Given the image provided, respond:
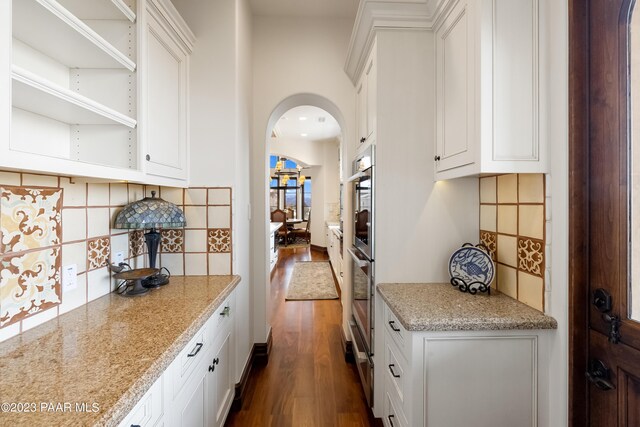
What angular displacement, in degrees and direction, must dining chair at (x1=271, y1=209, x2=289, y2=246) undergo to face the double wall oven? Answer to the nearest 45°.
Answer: approximately 135° to its right

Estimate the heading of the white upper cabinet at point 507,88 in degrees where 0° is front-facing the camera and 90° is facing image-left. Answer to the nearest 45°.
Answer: approximately 90°

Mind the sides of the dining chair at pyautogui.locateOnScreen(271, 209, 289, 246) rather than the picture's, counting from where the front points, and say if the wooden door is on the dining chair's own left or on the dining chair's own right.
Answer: on the dining chair's own right

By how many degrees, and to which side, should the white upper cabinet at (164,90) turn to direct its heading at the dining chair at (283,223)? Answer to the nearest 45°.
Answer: approximately 90° to its left

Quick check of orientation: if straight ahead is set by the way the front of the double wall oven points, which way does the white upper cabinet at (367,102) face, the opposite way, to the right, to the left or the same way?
the same way

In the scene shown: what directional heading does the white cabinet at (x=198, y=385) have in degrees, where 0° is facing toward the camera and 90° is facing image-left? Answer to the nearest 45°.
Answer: approximately 270°

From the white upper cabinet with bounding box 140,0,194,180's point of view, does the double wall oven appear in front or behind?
in front

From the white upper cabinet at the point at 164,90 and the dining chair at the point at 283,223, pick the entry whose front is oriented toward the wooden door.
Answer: the white upper cabinet

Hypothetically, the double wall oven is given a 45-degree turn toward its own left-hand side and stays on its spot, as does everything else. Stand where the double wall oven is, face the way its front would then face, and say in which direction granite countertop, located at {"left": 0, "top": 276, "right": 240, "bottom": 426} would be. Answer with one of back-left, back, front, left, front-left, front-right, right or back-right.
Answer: front

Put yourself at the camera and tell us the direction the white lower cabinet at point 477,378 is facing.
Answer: facing to the left of the viewer

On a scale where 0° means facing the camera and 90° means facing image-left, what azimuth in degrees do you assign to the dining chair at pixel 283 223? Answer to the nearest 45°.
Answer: approximately 225°

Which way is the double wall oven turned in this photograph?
to the viewer's left

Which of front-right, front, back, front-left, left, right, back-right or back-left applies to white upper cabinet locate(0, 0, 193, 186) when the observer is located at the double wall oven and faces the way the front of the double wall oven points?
front-left

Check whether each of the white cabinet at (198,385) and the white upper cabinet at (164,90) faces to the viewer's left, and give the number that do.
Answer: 0

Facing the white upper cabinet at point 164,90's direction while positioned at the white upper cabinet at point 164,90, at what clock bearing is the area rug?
The area rug is roughly at 9 o'clock from the white upper cabinet.

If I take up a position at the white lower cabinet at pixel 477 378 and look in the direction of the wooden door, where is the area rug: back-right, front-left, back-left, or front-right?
back-left

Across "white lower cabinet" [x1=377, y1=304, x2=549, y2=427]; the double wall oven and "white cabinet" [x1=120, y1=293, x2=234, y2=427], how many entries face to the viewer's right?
1

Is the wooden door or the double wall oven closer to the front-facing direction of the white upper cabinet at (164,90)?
the wooden door

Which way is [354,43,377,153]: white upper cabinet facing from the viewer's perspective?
to the viewer's left

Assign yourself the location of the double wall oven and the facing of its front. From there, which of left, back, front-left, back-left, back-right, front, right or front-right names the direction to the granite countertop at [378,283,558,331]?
back-left

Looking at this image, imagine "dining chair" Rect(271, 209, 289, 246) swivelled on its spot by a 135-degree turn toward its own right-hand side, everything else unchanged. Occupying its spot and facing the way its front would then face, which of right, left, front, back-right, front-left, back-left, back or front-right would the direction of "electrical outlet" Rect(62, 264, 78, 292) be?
front
